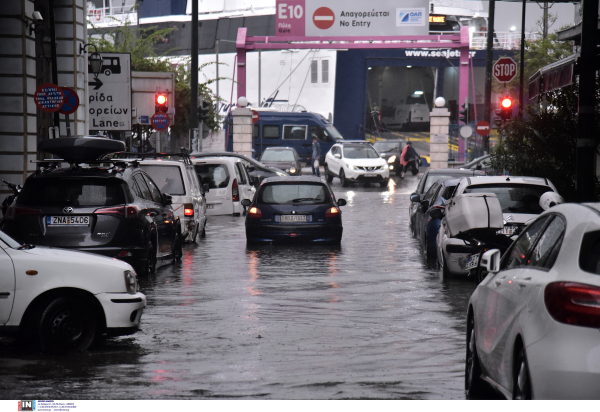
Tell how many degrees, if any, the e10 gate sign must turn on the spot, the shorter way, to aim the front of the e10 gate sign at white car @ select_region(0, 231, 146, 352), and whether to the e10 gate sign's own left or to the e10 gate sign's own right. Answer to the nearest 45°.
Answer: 0° — it already faces it

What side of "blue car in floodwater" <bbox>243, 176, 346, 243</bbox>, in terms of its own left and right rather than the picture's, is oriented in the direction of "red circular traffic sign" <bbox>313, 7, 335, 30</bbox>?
front

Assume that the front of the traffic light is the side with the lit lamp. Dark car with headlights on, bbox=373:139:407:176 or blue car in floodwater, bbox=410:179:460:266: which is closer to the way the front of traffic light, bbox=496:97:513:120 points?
the blue car in floodwater

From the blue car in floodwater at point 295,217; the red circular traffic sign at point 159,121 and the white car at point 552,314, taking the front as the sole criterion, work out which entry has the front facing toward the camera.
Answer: the red circular traffic sign

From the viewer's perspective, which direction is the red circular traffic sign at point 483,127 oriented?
toward the camera

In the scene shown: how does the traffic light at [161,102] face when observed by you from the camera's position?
facing the viewer

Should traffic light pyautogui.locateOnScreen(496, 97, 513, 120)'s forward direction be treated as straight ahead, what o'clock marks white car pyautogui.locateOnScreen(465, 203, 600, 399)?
The white car is roughly at 12 o'clock from the traffic light.

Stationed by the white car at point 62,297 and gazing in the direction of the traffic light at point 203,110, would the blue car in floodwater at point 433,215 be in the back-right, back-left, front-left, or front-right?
front-right

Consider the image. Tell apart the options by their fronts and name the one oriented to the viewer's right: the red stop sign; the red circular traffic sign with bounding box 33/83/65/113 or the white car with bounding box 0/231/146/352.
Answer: the white car

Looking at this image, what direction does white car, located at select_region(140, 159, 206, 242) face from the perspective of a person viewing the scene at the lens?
facing away from the viewer

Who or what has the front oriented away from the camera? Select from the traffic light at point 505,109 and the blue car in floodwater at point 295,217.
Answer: the blue car in floodwater

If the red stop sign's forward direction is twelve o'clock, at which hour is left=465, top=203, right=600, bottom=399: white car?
The white car is roughly at 12 o'clock from the red stop sign.

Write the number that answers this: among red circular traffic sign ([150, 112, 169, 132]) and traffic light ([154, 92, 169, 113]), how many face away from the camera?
0

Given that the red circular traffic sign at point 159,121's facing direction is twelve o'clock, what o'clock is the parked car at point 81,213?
The parked car is roughly at 12 o'clock from the red circular traffic sign.

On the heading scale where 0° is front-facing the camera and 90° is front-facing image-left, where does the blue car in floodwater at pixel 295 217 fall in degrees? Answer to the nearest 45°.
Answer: approximately 180°

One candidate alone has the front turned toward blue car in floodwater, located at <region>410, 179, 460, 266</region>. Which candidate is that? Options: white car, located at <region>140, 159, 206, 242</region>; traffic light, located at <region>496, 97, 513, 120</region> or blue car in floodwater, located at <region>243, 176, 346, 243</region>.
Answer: the traffic light

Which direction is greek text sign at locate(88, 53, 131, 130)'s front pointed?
toward the camera

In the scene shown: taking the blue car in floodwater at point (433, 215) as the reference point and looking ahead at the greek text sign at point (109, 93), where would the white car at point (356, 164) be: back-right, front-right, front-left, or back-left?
front-right
